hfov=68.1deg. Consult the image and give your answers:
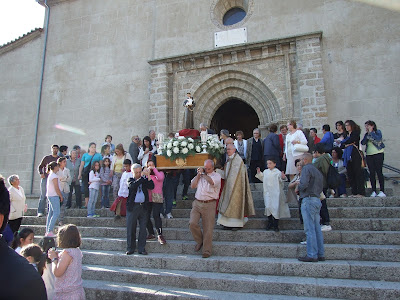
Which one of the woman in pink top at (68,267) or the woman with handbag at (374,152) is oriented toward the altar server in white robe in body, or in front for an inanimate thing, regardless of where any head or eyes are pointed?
the woman with handbag

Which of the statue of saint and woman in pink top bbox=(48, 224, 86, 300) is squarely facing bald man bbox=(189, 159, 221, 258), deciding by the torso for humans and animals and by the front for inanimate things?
the statue of saint

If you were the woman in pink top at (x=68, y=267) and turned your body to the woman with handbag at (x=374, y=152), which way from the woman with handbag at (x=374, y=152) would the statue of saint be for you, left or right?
left

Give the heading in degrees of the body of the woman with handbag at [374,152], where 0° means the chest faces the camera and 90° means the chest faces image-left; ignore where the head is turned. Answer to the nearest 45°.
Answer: approximately 45°

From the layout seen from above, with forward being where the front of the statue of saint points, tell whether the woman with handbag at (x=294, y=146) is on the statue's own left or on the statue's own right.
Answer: on the statue's own left

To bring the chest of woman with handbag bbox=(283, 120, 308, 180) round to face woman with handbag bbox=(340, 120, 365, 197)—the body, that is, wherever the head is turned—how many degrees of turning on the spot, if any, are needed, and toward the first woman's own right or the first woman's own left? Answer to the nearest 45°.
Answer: approximately 135° to the first woman's own left

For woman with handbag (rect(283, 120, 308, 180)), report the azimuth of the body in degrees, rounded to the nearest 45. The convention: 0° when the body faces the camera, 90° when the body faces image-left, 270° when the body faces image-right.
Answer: approximately 45°

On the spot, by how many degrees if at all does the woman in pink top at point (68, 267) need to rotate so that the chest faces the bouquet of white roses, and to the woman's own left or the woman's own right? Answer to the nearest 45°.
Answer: approximately 90° to the woman's own right
